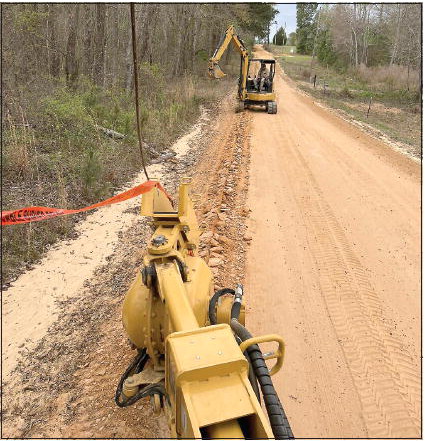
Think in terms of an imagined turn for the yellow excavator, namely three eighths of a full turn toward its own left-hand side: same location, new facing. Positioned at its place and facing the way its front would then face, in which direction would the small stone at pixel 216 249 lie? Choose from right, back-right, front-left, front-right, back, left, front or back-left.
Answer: right

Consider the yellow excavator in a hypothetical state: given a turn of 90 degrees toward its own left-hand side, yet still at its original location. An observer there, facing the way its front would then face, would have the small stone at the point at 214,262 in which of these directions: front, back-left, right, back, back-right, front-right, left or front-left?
front-right

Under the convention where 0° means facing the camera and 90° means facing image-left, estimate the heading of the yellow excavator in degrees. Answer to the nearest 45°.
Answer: approximately 45°

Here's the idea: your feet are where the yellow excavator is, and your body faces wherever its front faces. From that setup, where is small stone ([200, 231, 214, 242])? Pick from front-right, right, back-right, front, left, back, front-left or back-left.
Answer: front-left
